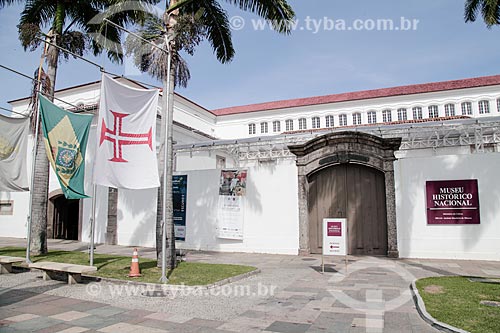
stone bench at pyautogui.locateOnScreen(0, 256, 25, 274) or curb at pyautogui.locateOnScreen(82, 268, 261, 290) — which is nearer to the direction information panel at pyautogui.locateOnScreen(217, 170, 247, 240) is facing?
the curb

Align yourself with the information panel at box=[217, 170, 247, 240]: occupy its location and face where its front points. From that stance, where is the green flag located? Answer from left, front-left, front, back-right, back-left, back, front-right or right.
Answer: front-right

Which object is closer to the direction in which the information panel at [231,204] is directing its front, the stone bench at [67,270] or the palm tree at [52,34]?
the stone bench

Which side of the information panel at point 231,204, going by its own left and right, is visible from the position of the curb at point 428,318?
front

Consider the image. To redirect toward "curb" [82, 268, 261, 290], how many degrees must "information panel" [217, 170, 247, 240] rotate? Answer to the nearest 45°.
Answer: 0° — it already faces it

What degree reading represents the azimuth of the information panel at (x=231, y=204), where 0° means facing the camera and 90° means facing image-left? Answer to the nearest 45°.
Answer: approximately 0°
